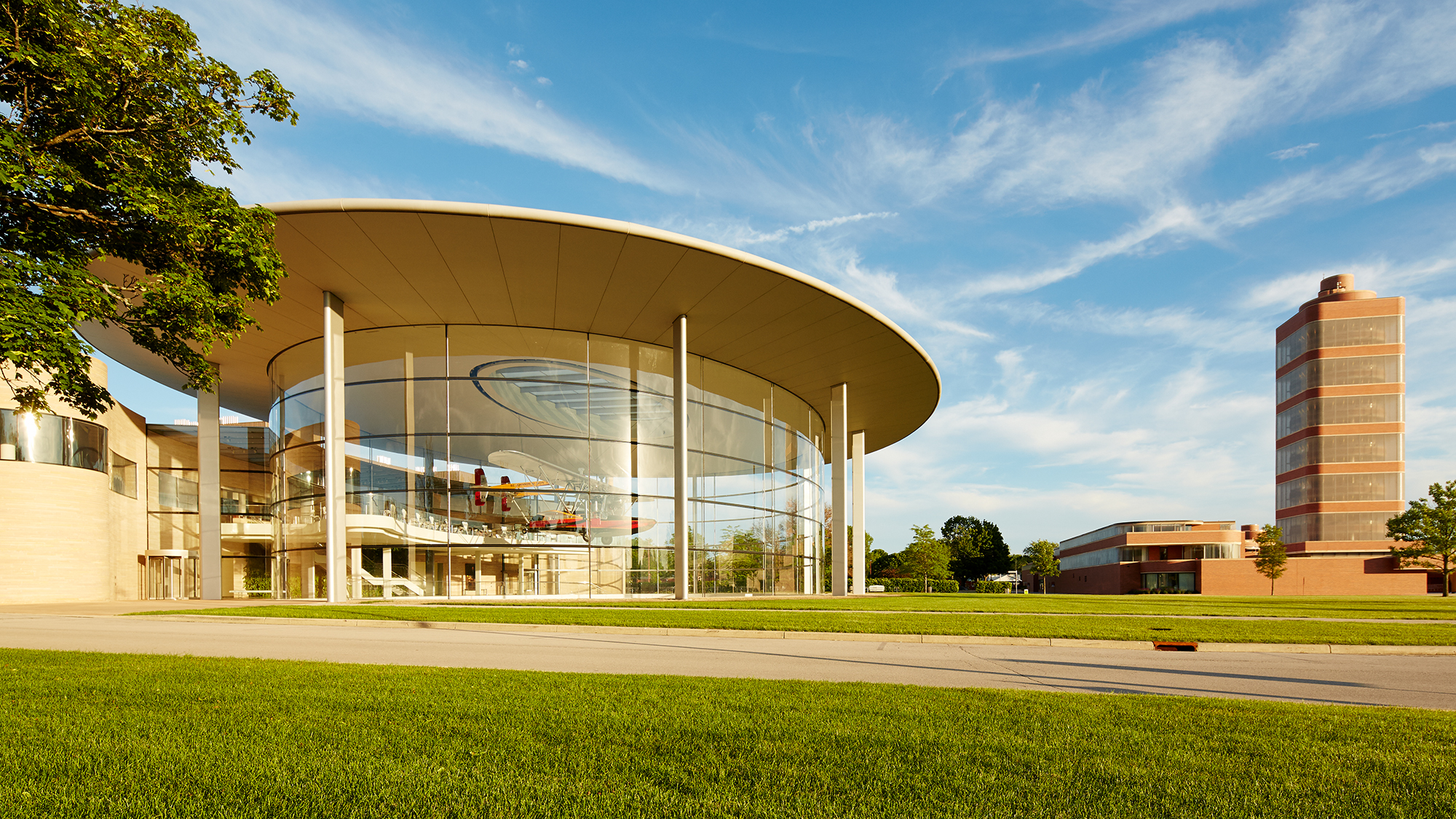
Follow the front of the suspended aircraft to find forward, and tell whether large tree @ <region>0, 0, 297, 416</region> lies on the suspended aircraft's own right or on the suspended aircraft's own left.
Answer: on the suspended aircraft's own right

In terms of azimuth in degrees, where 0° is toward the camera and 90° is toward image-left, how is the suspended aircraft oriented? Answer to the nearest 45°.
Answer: approximately 315°
